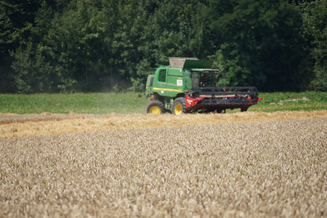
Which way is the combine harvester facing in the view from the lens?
facing the viewer and to the right of the viewer
